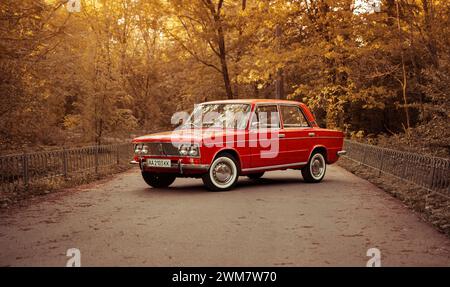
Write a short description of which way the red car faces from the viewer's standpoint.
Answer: facing the viewer and to the left of the viewer

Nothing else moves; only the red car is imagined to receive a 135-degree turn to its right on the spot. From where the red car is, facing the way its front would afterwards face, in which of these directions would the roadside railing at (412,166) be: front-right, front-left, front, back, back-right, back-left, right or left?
right

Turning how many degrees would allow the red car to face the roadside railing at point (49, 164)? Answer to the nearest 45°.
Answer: approximately 45° to its right
